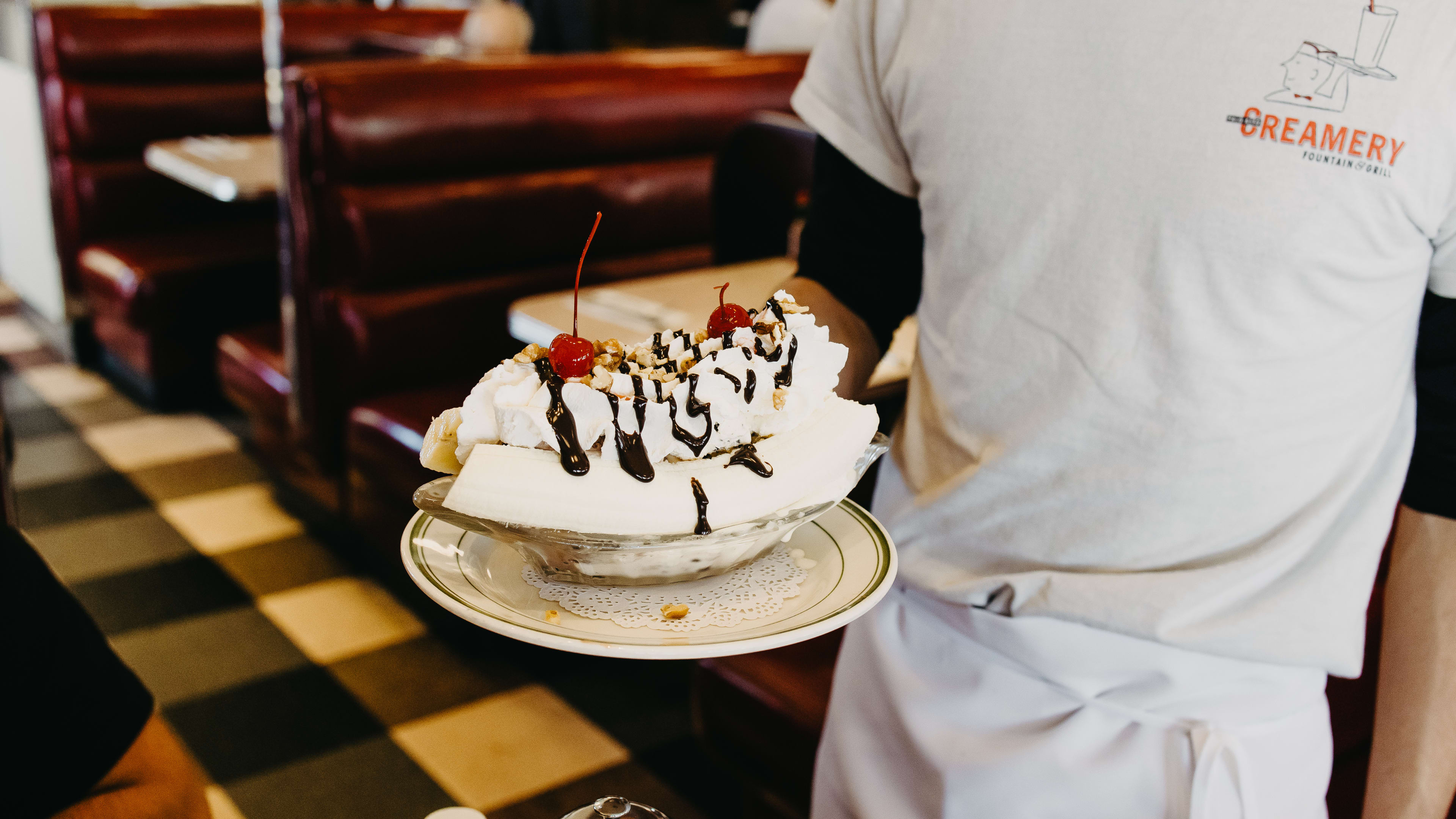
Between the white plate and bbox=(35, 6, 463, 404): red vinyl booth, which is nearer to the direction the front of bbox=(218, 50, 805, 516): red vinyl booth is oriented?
the white plate

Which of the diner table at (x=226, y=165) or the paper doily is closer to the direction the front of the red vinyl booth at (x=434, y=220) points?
the paper doily

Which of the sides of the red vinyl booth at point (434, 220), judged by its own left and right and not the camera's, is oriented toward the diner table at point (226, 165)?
back
